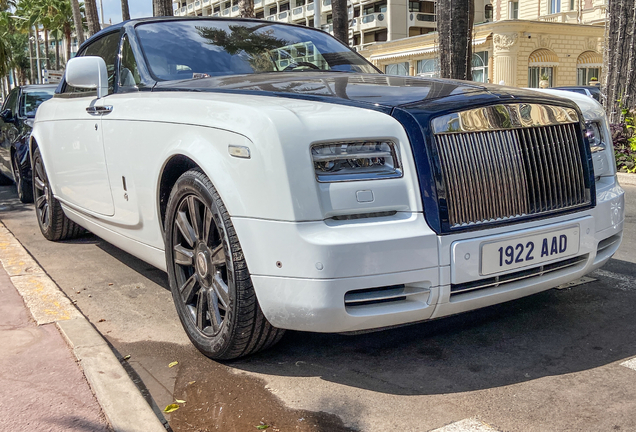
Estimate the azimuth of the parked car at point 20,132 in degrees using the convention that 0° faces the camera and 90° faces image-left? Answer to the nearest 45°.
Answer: approximately 315°

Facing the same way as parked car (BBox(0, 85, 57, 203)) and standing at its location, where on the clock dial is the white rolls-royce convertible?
The white rolls-royce convertible is roughly at 1 o'clock from the parked car.

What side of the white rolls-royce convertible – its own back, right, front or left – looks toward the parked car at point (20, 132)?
back
